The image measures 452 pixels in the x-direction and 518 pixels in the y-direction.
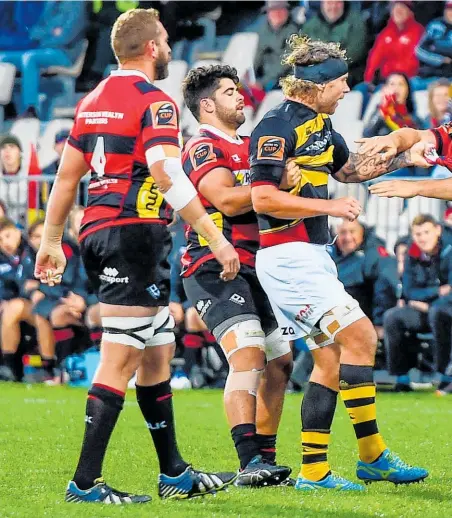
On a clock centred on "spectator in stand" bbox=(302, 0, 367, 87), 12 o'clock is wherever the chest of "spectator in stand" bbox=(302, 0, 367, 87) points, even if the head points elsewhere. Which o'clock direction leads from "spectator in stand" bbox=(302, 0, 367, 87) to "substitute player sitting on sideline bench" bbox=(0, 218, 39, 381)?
"substitute player sitting on sideline bench" bbox=(0, 218, 39, 381) is roughly at 2 o'clock from "spectator in stand" bbox=(302, 0, 367, 87).

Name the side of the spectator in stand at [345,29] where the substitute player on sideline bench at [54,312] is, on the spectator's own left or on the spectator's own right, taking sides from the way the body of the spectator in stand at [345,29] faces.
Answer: on the spectator's own right

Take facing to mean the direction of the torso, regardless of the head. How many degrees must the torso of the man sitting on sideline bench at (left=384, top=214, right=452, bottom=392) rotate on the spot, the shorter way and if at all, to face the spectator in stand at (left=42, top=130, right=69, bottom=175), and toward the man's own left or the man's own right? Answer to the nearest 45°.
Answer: approximately 90° to the man's own right

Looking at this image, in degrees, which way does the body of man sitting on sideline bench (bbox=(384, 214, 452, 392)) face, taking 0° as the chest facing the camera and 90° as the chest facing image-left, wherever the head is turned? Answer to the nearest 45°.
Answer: approximately 45°

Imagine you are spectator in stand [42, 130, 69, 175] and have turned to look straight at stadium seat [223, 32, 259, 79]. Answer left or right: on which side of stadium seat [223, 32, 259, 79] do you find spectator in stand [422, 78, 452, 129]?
right

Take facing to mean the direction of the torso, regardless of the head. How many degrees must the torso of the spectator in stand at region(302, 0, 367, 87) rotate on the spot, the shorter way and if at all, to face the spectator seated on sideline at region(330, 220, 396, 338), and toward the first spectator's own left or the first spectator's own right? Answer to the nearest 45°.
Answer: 0° — they already face them
